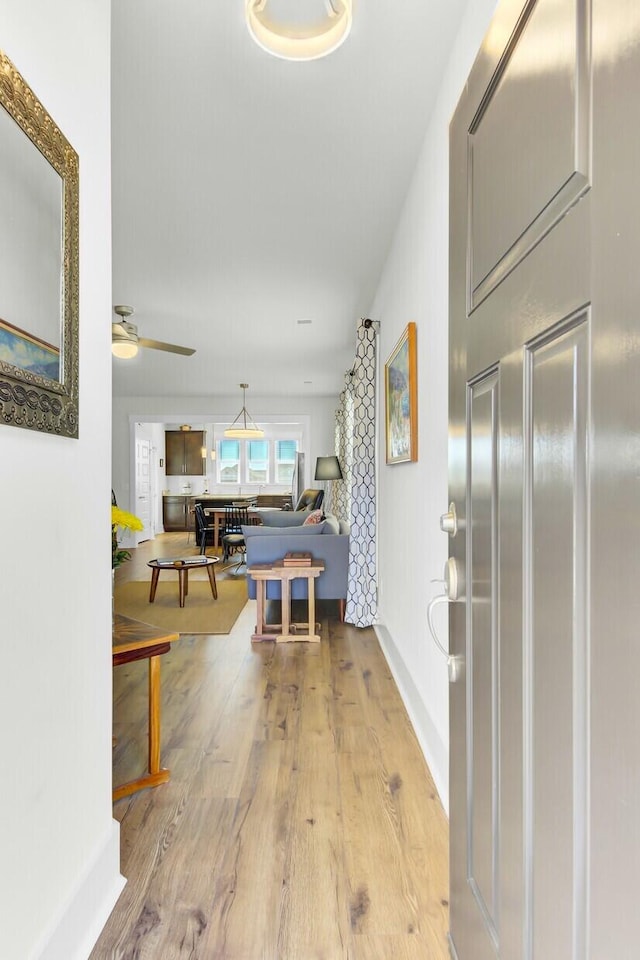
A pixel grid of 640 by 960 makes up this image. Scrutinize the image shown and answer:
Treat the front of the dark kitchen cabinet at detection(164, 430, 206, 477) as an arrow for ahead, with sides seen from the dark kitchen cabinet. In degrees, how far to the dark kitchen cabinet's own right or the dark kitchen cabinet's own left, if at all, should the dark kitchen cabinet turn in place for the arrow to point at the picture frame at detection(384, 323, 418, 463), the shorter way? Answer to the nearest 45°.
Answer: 0° — it already faces it

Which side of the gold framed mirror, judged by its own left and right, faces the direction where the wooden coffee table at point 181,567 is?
left

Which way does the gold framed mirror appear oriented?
to the viewer's right

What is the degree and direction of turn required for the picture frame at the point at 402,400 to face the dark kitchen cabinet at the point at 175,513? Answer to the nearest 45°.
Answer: approximately 45° to its right

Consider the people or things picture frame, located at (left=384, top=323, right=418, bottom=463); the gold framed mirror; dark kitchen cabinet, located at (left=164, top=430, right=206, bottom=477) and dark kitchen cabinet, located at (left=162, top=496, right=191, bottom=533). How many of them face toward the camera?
2

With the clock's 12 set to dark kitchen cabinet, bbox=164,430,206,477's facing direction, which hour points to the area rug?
The area rug is roughly at 12 o'clock from the dark kitchen cabinet.

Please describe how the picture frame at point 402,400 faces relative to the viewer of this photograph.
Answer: facing to the left of the viewer

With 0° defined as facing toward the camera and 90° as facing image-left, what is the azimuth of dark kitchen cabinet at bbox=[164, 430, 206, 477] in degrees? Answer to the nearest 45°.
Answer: approximately 0°
